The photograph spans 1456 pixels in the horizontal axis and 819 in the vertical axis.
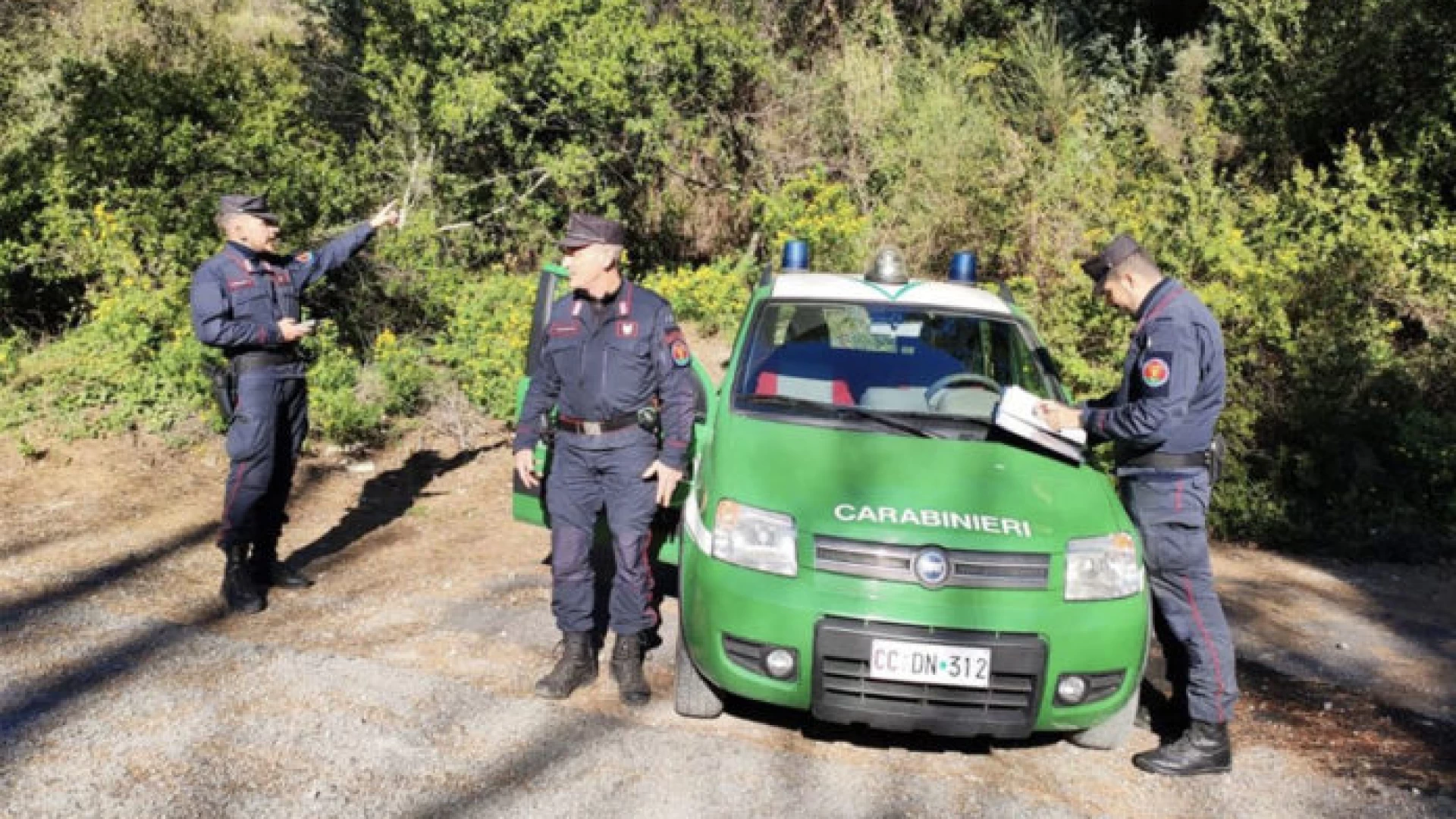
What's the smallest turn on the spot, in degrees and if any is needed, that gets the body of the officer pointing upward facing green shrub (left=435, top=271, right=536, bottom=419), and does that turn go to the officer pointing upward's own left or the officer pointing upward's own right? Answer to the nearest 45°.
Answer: approximately 90° to the officer pointing upward's own left

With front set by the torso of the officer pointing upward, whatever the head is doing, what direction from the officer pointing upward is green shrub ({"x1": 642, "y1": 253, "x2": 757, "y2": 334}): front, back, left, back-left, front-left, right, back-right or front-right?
left

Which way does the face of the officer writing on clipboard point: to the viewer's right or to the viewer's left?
to the viewer's left

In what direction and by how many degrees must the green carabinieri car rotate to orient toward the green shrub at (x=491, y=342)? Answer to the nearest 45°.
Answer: approximately 135° to its right

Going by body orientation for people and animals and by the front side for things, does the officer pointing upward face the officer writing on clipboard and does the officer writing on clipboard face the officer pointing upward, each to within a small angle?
yes

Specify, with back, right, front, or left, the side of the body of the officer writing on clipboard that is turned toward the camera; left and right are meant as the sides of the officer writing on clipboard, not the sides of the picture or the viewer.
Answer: left

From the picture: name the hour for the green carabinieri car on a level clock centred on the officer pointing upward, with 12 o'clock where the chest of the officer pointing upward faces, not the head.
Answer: The green carabinieri car is roughly at 12 o'clock from the officer pointing upward.

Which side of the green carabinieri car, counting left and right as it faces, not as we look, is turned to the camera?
front

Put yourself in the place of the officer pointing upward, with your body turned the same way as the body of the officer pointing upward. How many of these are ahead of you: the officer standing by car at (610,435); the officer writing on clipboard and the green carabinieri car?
3

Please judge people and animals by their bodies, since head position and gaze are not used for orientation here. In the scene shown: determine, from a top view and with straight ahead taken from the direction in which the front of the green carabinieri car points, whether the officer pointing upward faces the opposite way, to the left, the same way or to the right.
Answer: to the left

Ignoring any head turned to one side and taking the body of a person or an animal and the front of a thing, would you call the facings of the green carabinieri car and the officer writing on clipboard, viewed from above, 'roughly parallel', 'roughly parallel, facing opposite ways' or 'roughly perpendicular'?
roughly perpendicular

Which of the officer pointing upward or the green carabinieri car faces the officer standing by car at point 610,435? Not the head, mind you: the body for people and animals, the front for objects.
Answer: the officer pointing upward

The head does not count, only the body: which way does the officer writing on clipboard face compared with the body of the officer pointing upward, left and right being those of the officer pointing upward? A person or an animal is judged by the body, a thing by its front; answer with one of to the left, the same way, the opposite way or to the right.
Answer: the opposite way

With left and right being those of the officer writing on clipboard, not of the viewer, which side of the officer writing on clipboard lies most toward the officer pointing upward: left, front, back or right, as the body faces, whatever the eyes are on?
front

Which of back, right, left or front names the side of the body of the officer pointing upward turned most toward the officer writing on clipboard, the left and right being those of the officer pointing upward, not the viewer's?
front

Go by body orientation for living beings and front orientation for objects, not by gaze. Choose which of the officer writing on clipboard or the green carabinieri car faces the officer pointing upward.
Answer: the officer writing on clipboard
